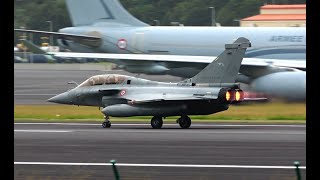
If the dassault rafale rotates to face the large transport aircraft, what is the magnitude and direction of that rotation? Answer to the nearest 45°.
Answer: approximately 45° to its right

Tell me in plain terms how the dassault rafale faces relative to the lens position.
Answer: facing away from the viewer and to the left of the viewer
